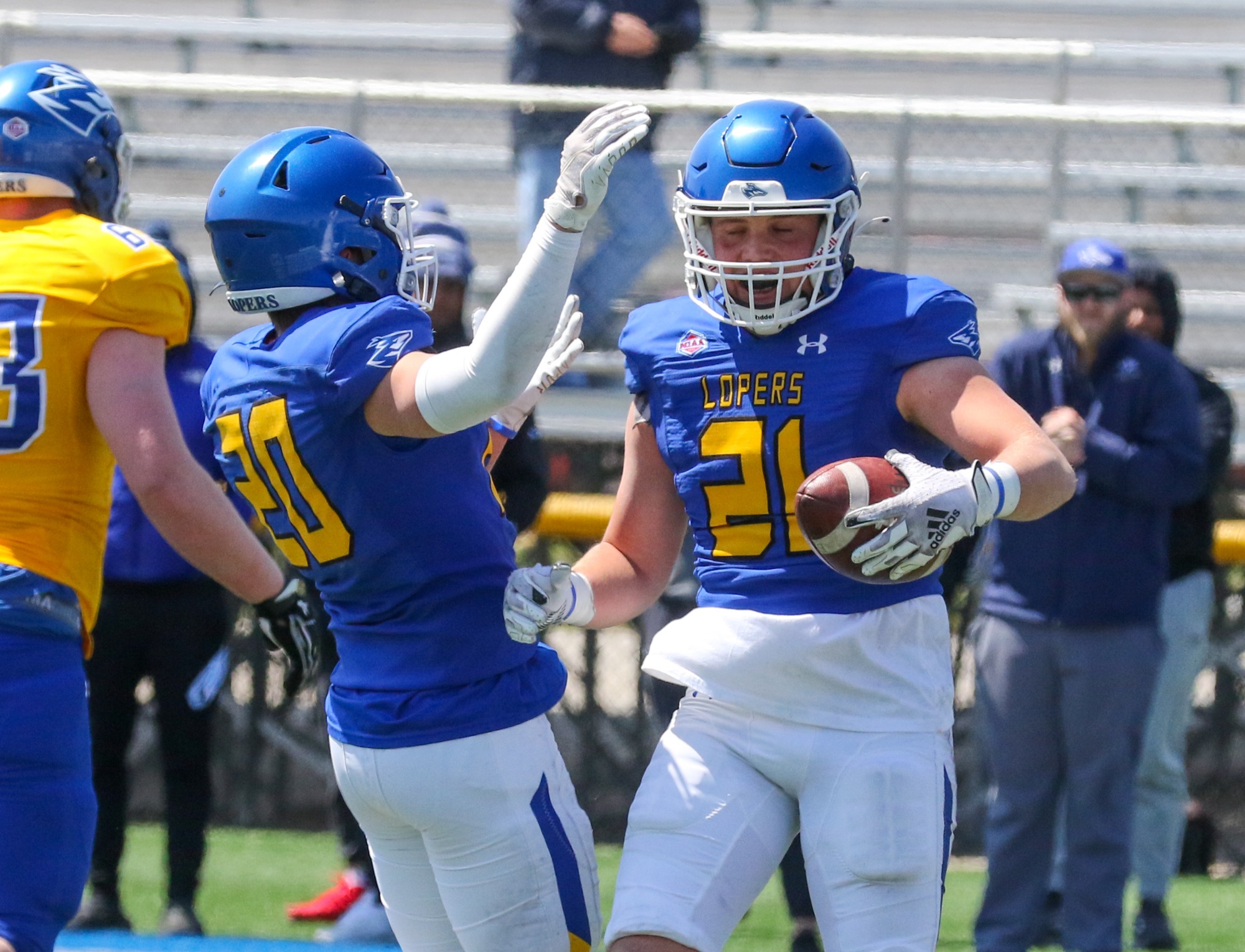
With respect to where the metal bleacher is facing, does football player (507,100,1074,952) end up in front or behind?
in front

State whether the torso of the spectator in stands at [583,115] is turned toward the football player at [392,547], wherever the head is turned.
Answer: yes

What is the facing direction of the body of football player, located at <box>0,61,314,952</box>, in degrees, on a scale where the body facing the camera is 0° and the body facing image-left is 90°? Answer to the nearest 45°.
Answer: approximately 225°

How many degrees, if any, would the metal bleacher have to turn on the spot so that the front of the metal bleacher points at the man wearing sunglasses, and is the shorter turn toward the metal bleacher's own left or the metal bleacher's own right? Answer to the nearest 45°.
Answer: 0° — it already faces them

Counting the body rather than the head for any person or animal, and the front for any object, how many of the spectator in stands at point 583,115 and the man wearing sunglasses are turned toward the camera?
2

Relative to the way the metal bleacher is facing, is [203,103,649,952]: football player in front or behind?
in front

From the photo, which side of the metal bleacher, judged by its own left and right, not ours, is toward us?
front

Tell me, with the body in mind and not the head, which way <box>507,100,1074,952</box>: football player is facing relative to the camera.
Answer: toward the camera

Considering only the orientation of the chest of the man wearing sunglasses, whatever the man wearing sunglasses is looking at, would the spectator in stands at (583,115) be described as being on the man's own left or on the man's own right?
on the man's own right

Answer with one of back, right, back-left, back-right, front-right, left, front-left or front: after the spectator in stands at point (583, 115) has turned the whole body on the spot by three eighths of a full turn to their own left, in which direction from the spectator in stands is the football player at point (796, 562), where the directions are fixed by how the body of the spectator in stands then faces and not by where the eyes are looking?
back-right

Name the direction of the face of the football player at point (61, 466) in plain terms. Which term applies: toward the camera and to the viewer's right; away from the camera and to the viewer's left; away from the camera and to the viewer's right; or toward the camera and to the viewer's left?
away from the camera and to the viewer's right

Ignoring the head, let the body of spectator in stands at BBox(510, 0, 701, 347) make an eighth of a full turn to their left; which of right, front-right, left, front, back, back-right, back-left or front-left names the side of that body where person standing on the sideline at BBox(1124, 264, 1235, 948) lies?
front
